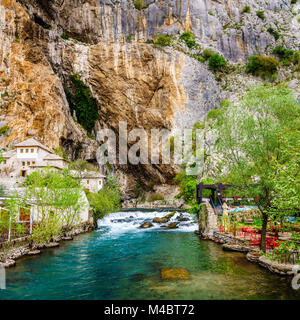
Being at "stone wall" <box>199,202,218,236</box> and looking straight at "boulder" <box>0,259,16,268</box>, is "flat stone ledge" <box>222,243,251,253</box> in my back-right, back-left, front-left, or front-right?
front-left

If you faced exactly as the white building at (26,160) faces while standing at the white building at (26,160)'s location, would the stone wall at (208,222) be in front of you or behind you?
in front

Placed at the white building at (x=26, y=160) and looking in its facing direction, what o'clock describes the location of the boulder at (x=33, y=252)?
The boulder is roughly at 12 o'clock from the white building.

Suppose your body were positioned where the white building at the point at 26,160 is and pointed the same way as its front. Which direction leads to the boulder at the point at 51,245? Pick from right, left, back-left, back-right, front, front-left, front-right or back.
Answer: front

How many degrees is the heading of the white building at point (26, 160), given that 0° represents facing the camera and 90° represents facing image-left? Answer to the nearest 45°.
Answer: approximately 0°

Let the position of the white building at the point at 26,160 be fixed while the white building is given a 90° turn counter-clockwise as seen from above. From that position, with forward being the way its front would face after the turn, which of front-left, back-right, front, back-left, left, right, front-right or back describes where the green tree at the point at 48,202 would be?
right

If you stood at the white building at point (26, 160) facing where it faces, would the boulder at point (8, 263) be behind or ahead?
ahead
